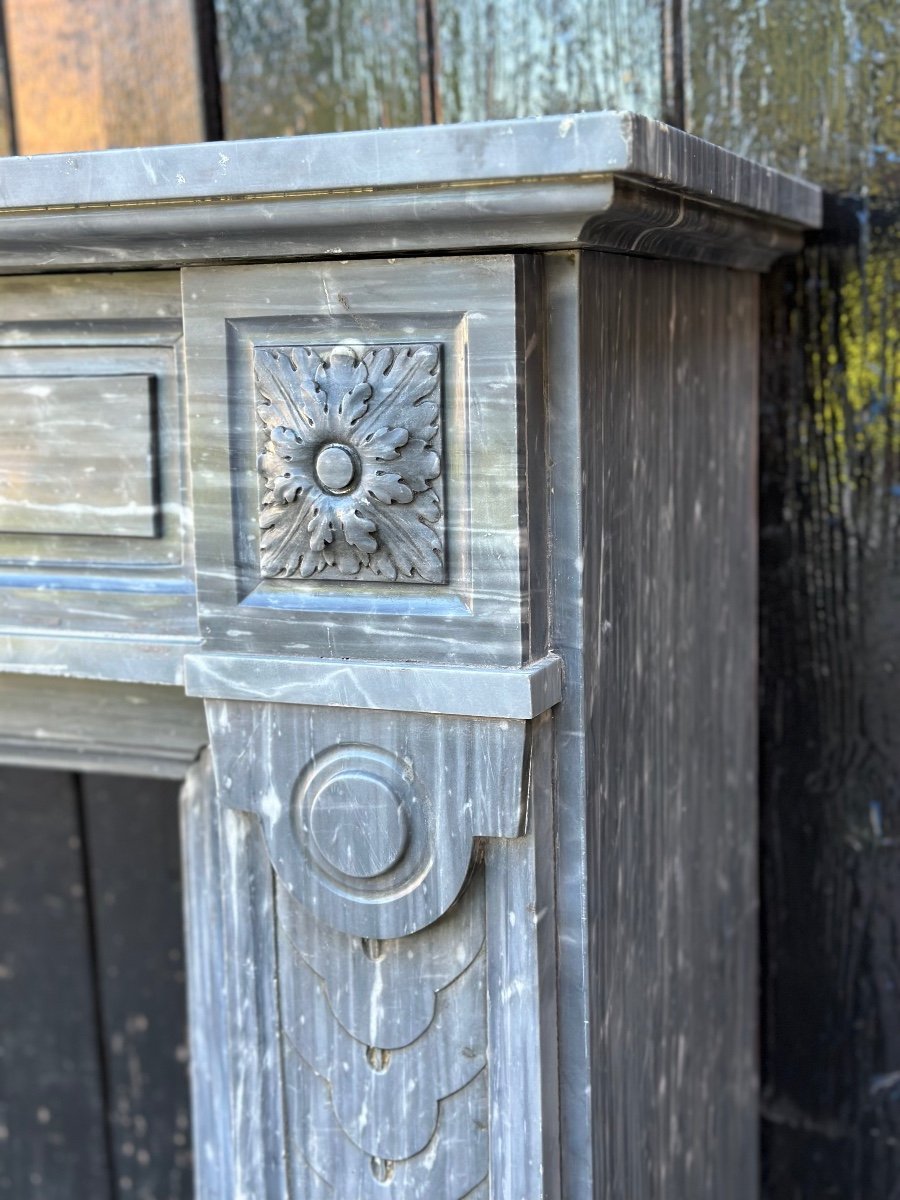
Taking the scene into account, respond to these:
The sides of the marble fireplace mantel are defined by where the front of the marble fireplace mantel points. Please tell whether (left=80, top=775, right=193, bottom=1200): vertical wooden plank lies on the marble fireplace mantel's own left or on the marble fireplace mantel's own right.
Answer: on the marble fireplace mantel's own right

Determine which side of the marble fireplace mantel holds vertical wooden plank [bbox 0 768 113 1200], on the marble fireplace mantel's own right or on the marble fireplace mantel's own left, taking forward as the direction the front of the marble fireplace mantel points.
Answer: on the marble fireplace mantel's own right

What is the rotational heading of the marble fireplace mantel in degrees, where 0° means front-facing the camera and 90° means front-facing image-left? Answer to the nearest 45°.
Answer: approximately 45°
